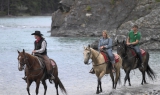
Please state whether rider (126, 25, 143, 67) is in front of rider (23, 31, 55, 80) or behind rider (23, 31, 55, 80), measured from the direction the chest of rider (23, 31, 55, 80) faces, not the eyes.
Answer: behind

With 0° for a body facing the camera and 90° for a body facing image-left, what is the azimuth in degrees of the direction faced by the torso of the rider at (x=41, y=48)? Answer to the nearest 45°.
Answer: approximately 45°

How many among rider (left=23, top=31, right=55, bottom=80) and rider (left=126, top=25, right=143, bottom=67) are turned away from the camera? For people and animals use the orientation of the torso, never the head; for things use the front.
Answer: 0

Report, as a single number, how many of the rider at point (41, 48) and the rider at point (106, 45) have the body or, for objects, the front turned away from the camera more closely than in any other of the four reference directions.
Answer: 0

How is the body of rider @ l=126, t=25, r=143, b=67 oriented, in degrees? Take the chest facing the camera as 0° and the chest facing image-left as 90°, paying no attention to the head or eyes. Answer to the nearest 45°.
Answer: approximately 45°

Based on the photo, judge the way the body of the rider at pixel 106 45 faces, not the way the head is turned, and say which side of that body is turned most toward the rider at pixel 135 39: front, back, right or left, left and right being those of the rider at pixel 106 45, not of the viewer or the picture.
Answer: back

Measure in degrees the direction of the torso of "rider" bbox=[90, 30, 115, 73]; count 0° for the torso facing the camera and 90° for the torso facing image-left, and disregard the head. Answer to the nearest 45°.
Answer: approximately 45°

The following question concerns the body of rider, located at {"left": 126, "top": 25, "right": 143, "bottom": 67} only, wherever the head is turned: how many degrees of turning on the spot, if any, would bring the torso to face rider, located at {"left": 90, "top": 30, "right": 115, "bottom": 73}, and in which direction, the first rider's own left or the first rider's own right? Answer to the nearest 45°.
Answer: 0° — they already face them
